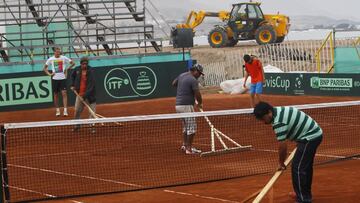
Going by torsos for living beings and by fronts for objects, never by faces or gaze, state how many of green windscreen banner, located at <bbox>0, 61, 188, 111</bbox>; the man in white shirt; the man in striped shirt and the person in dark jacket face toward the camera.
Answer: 3

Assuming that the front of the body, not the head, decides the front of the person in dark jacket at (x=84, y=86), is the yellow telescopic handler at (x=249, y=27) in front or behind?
behind

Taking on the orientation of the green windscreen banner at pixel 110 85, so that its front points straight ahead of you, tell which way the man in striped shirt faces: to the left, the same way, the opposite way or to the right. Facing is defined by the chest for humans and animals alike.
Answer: to the right

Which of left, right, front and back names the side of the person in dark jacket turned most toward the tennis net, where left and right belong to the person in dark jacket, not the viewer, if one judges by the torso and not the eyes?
front

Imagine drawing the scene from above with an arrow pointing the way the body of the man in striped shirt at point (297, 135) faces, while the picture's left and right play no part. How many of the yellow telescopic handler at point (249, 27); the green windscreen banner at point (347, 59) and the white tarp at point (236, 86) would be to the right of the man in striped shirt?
3

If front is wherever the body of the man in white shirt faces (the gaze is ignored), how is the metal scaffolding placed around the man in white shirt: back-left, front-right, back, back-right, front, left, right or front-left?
back

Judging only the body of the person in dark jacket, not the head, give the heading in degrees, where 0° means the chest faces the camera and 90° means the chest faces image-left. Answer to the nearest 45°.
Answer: approximately 0°

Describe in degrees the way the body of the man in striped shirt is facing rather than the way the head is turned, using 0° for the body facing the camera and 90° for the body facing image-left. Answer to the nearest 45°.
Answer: approximately 90°

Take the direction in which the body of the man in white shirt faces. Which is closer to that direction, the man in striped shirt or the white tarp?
the man in striped shirt

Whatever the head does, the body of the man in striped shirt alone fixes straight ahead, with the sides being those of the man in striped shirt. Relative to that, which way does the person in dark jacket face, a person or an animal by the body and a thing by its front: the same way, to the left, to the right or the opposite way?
to the left

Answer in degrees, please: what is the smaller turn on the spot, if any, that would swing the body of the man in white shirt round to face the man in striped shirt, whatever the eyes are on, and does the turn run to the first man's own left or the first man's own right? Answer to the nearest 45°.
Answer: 0° — they already face them

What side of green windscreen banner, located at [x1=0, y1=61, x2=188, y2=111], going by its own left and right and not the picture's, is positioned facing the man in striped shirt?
front
